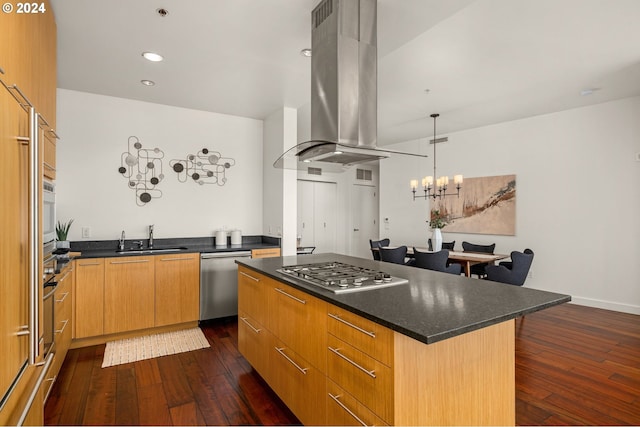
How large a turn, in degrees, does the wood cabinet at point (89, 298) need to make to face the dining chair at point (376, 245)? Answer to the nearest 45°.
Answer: approximately 90° to its left

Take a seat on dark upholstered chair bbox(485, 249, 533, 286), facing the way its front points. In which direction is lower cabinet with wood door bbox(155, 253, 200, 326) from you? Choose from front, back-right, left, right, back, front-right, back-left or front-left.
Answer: front-left

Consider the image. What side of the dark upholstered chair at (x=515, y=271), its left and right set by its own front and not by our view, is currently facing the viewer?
left

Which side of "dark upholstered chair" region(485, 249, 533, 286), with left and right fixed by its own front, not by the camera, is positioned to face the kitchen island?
left

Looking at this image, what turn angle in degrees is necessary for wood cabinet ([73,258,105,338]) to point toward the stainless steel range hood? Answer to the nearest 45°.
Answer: approximately 45° to its left

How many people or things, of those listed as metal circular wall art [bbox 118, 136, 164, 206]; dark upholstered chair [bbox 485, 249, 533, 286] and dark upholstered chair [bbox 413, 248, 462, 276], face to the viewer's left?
1

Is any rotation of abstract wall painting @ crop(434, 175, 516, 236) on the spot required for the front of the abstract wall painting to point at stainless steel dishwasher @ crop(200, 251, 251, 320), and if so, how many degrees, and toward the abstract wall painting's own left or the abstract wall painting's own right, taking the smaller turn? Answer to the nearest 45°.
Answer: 0° — it already faces it

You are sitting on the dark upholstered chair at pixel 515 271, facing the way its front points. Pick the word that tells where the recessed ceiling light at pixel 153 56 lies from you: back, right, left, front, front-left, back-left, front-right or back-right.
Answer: front-left

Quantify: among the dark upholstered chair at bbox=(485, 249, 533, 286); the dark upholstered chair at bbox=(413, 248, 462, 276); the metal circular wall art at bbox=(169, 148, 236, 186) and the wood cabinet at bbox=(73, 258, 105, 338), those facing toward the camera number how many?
2

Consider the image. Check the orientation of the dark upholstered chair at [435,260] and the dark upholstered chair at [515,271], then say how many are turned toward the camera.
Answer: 0

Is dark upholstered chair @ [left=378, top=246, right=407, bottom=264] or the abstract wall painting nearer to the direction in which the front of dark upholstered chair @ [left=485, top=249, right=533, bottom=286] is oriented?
the dark upholstered chair

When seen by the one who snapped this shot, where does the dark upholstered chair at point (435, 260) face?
facing away from the viewer and to the right of the viewer
